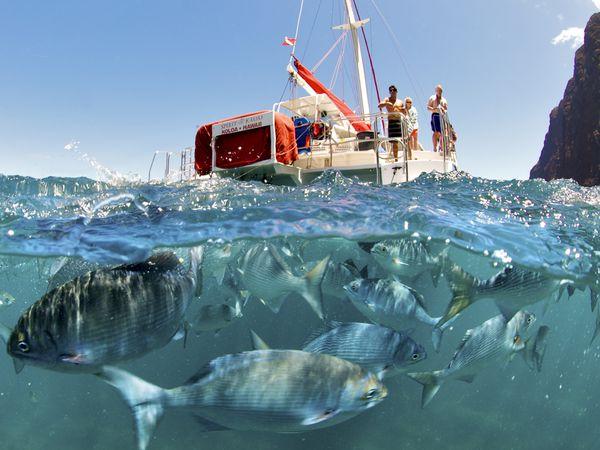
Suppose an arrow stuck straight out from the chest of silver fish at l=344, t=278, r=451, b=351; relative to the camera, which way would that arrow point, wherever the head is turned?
to the viewer's left

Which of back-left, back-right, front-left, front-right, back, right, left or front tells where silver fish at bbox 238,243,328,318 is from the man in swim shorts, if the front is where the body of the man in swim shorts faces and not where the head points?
front

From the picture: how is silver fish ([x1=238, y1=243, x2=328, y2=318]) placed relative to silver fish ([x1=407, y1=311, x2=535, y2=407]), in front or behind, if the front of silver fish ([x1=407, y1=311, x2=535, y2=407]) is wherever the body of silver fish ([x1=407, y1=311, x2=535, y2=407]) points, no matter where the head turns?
behind

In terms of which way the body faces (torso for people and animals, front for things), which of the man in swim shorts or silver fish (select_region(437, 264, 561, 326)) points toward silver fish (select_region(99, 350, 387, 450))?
the man in swim shorts

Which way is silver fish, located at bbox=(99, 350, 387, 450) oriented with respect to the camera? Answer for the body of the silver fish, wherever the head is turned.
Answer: to the viewer's right

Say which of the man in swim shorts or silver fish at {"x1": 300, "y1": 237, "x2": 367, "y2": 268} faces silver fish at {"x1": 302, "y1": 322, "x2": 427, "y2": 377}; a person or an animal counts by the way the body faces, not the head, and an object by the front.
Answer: the man in swim shorts

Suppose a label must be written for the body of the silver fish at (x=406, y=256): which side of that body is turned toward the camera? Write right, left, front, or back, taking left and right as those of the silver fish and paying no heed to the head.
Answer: left

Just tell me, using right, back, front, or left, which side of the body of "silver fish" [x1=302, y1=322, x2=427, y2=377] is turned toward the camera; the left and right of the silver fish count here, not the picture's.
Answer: right

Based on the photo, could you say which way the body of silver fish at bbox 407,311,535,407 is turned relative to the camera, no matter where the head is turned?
to the viewer's right

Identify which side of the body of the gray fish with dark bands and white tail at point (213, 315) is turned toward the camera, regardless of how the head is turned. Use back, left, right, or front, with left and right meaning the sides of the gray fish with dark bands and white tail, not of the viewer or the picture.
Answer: left

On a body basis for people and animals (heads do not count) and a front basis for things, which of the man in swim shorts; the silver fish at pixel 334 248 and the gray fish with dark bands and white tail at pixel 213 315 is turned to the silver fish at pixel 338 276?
the man in swim shorts

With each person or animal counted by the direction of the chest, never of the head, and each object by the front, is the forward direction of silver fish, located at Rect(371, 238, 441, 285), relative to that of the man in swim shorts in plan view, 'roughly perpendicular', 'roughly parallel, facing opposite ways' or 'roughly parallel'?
roughly perpendicular

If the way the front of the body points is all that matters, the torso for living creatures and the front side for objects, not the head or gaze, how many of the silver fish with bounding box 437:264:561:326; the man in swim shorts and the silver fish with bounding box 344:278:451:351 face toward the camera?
1

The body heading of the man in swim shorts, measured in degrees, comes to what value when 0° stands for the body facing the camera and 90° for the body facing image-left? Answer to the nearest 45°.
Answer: approximately 0°

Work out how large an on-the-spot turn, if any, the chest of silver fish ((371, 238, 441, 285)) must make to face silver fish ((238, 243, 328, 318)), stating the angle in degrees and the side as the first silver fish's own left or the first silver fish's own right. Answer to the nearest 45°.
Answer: approximately 45° to the first silver fish's own left
